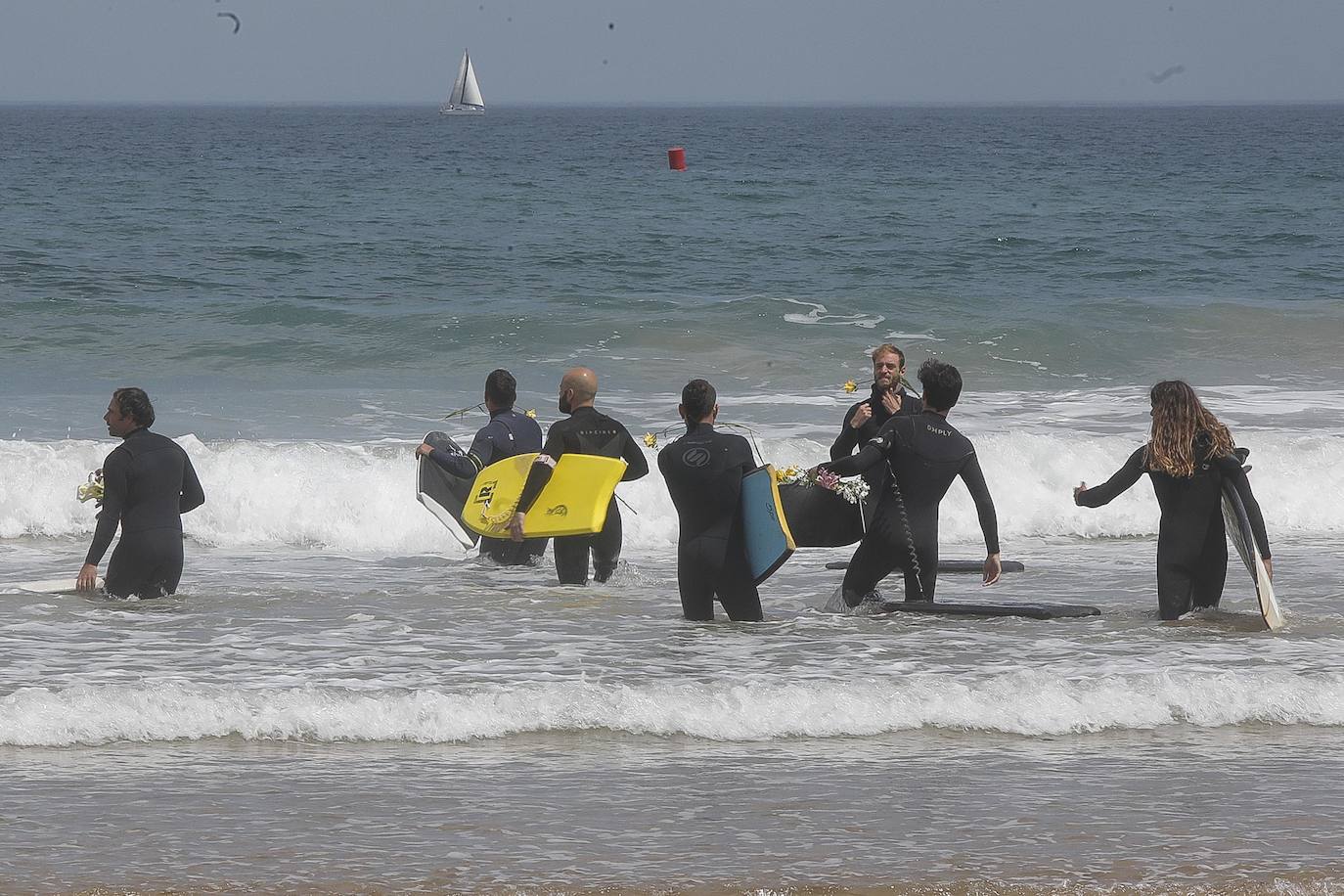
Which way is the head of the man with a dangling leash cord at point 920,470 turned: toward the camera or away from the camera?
away from the camera

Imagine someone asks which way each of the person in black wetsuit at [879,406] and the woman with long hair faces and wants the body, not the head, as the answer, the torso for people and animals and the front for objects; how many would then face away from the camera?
1

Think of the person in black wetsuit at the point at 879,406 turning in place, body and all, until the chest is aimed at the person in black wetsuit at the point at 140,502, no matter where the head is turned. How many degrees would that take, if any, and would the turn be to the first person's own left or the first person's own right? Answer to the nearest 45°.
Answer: approximately 45° to the first person's own right

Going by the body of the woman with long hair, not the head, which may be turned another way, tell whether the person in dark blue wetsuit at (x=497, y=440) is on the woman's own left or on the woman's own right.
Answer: on the woman's own left

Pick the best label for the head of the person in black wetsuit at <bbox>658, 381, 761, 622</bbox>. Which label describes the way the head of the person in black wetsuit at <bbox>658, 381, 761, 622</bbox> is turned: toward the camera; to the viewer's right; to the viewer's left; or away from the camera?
away from the camera

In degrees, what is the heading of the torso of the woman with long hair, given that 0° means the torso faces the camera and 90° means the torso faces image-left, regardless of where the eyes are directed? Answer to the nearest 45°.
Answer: approximately 180°

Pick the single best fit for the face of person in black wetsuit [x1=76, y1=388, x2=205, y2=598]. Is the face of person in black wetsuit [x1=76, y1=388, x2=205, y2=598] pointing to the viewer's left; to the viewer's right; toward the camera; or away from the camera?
to the viewer's left

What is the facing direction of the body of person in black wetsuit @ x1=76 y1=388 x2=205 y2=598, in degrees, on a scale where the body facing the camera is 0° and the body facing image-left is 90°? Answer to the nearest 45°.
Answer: approximately 135°

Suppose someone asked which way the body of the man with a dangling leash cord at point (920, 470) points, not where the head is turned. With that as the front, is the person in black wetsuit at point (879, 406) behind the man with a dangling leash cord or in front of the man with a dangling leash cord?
in front

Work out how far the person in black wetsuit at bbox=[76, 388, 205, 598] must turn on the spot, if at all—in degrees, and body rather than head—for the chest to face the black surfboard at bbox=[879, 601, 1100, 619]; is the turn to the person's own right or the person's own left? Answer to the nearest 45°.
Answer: approximately 135° to the person's own right

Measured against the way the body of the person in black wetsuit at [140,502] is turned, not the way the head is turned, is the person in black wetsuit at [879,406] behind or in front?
behind

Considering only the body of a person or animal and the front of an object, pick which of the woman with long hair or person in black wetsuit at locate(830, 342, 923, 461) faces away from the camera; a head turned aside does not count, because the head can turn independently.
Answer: the woman with long hair

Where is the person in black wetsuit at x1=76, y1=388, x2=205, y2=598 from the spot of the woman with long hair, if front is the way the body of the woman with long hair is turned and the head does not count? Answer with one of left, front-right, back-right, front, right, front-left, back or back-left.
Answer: left

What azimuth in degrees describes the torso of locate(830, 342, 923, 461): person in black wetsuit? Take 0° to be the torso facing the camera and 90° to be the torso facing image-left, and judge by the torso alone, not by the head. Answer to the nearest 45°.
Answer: approximately 45°

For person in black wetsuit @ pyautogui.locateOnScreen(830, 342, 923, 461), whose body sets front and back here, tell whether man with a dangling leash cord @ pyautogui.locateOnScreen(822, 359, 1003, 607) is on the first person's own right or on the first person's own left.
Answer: on the first person's own left
